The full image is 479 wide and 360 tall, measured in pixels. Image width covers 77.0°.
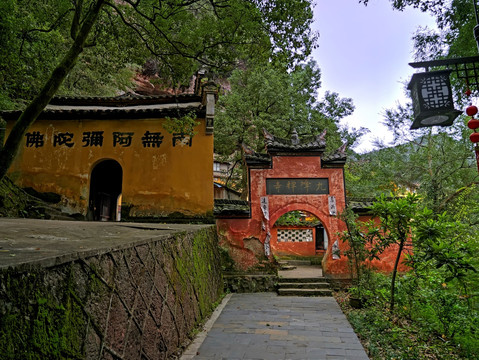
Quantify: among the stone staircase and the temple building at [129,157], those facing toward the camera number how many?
2

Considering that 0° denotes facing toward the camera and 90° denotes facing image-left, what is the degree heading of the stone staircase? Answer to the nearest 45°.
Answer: approximately 0°

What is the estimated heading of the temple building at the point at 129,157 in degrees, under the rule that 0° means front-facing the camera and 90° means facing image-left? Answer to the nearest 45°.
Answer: approximately 0°

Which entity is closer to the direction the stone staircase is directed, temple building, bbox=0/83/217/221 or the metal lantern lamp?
the metal lantern lamp

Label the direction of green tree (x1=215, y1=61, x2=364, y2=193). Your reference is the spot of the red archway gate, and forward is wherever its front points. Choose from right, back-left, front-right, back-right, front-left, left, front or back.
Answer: back

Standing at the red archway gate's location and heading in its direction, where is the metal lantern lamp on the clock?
The metal lantern lamp is roughly at 11 o'clock from the red archway gate.

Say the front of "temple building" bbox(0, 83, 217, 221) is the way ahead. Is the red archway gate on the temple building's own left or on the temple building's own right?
on the temple building's own left

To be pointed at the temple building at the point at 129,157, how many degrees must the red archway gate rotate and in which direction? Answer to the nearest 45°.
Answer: approximately 90° to its right
